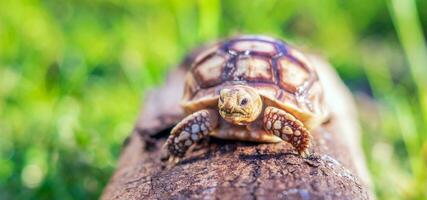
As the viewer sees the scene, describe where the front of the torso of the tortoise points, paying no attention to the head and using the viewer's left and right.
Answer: facing the viewer
